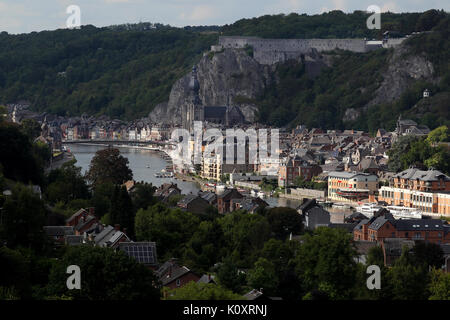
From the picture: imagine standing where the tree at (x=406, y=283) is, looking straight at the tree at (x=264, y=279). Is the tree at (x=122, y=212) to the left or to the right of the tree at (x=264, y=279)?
right

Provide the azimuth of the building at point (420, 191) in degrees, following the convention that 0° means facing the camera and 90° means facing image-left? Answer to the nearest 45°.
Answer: approximately 45°

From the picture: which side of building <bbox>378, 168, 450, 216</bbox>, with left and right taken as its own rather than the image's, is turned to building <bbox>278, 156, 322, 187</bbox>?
right
